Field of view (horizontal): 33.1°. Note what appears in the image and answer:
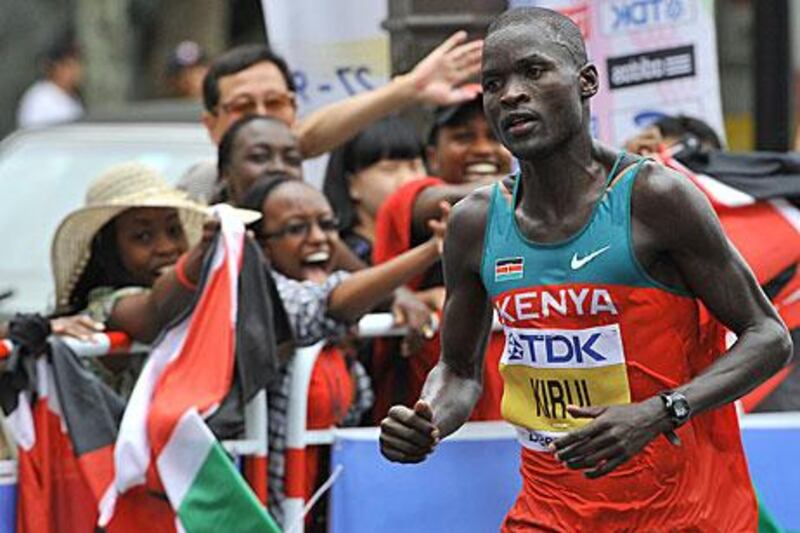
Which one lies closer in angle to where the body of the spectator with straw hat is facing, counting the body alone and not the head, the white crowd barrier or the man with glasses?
the white crowd barrier

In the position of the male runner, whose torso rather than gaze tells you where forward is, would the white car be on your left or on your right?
on your right

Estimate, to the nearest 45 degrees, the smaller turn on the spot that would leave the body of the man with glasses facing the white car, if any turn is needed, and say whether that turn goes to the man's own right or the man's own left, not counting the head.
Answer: approximately 135° to the man's own right

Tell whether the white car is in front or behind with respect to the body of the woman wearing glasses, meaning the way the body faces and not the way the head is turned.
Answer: behind
